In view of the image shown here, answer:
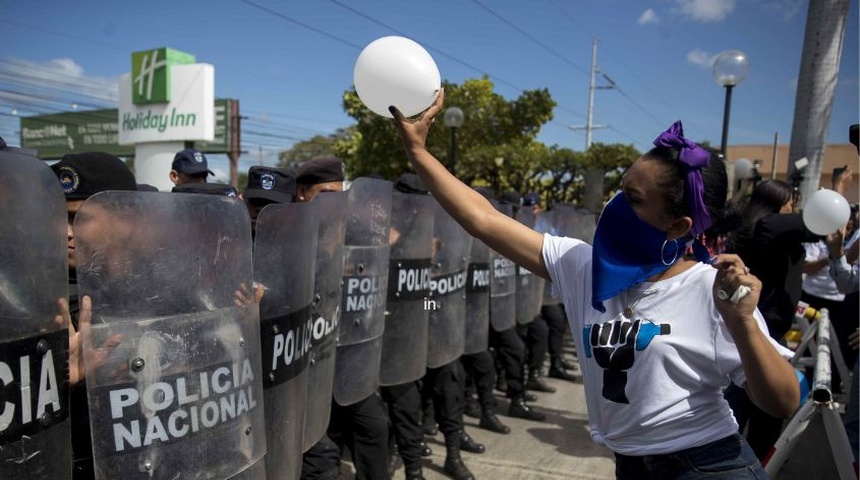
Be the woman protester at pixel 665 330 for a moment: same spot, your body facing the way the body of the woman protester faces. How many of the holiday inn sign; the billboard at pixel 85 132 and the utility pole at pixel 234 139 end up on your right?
3

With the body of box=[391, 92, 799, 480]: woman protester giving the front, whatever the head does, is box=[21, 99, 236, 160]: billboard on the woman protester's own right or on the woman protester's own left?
on the woman protester's own right

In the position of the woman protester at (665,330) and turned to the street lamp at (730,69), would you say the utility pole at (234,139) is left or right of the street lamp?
left

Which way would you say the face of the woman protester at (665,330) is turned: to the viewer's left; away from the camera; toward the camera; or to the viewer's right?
to the viewer's left

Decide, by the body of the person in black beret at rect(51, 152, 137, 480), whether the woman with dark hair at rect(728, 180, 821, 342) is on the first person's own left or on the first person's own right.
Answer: on the first person's own left

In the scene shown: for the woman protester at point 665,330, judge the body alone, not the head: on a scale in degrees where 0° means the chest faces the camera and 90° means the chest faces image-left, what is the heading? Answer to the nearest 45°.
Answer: approximately 45°
